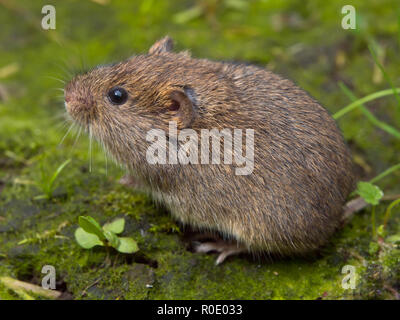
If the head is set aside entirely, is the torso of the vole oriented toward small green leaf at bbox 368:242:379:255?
no

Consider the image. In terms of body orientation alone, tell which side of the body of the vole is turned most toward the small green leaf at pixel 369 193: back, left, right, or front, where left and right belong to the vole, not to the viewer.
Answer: back

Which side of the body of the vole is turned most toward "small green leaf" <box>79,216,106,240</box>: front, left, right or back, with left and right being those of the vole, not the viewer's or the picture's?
front

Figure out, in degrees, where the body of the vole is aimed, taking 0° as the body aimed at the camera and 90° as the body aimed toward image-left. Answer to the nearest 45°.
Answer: approximately 90°

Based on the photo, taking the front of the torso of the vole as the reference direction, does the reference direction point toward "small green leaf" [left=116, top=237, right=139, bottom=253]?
yes

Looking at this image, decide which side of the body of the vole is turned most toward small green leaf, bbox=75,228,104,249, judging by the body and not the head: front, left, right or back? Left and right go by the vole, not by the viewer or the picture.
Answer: front

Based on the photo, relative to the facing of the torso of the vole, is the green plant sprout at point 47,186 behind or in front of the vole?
in front
